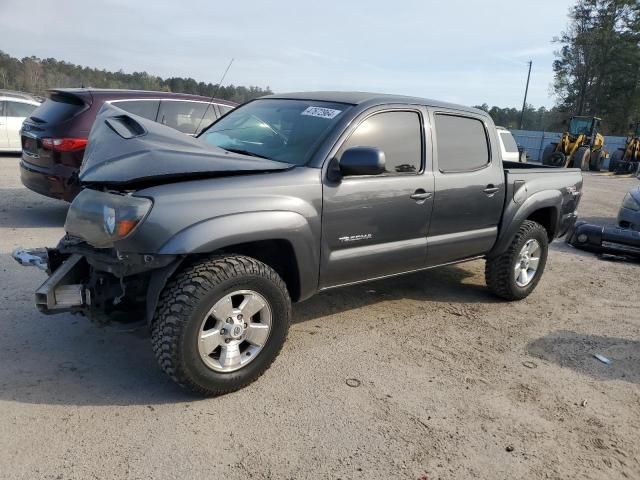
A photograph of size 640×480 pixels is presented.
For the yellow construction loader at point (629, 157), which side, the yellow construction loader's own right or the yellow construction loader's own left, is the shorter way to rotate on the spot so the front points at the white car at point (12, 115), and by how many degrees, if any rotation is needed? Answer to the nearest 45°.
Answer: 0° — it already faces it

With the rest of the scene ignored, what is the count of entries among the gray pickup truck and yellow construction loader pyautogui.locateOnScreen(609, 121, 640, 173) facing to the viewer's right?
0

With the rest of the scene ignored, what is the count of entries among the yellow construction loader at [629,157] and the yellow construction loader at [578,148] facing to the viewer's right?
0

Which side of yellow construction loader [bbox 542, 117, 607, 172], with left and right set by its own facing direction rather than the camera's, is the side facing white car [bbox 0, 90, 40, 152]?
front

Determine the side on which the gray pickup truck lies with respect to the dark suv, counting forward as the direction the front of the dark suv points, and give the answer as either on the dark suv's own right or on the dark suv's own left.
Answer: on the dark suv's own right

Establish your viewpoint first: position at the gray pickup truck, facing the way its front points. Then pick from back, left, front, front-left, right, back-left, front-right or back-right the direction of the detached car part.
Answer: back

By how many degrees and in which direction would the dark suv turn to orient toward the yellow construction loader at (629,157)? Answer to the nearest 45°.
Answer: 0° — it already faces it

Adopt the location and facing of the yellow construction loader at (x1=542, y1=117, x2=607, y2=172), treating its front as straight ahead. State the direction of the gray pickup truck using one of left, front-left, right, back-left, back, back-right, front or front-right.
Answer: front-left

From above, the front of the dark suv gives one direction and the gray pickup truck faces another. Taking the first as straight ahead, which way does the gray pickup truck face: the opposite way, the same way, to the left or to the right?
the opposite way

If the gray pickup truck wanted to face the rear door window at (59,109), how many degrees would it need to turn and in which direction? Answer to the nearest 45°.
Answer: approximately 90° to its right

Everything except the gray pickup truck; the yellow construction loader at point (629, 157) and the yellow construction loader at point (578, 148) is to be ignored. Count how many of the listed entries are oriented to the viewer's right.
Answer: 0

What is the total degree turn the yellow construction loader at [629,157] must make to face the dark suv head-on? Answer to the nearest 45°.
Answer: approximately 45° to its left

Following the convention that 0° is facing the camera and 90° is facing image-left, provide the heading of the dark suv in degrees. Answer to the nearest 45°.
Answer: approximately 225°

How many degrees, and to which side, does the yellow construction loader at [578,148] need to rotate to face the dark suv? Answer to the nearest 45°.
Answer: approximately 45° to its left

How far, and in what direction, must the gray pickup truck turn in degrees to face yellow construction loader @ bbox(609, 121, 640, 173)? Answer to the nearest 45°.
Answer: approximately 180°

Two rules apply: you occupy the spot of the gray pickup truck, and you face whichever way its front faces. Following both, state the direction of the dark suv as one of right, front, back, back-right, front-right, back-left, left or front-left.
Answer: right
